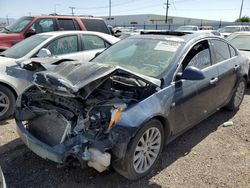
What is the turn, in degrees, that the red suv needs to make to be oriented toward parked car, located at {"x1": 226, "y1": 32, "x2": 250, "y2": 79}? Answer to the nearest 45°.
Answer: approximately 135° to its left

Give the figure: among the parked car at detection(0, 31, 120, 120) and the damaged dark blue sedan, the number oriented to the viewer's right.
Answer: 0

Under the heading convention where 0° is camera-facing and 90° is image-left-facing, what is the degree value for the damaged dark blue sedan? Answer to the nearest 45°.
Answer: approximately 45°

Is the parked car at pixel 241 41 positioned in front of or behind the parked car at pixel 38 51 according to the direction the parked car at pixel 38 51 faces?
behind

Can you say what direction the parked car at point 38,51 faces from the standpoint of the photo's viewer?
facing the viewer and to the left of the viewer

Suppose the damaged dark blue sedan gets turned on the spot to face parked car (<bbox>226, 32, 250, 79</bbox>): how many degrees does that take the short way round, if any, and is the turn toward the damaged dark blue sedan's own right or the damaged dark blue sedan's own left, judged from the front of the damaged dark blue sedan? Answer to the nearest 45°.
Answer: approximately 180°

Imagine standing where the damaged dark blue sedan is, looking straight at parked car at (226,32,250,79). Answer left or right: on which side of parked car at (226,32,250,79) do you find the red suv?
left

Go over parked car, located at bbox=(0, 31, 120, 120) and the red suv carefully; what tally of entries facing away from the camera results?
0

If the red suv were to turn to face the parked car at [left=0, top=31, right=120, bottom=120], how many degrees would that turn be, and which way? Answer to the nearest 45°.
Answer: approximately 45° to its left

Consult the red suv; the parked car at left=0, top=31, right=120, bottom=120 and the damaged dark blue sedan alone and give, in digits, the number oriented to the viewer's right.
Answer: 0

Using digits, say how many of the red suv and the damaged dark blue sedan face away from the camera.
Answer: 0
